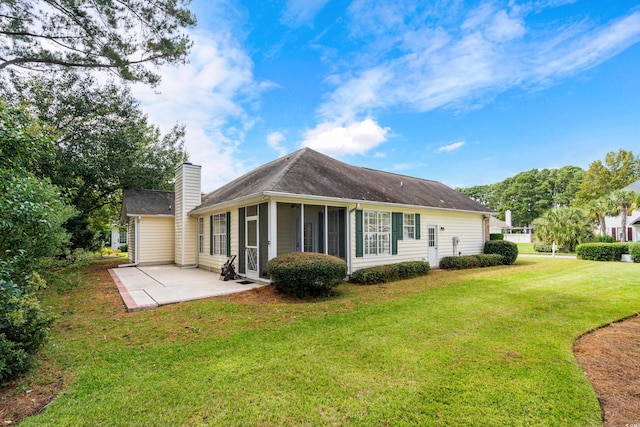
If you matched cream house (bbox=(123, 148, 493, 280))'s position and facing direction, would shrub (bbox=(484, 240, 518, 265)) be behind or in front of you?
in front
